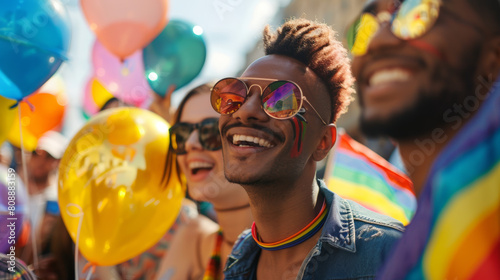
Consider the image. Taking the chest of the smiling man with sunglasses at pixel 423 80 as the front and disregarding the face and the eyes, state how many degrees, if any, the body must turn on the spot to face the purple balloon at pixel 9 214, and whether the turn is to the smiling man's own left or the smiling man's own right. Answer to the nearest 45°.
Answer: approximately 45° to the smiling man's own right

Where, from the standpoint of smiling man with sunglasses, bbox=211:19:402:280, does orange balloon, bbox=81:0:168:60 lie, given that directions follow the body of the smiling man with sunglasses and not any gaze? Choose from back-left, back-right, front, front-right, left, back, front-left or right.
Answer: right

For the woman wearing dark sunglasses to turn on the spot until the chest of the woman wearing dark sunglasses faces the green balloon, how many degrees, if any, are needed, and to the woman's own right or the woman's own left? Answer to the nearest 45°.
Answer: approximately 135° to the woman's own right

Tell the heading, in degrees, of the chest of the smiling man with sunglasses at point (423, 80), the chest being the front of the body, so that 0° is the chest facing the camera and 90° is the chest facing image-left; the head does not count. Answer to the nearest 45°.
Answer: approximately 45°

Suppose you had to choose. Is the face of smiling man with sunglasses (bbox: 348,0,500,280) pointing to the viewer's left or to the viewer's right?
to the viewer's left
